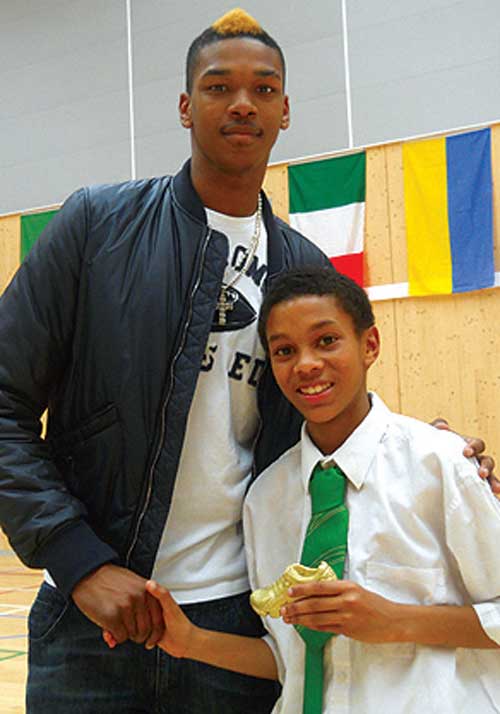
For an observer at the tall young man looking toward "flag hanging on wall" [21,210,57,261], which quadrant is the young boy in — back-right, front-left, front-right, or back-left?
back-right

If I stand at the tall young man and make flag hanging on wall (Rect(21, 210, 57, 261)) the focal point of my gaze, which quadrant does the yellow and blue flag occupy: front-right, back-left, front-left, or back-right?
front-right

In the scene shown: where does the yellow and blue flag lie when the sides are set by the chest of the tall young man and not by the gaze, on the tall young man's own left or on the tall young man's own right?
on the tall young man's own left

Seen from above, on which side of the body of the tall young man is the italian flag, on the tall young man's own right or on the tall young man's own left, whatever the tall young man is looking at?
on the tall young man's own left

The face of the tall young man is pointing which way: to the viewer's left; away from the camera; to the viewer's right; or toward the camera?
toward the camera
